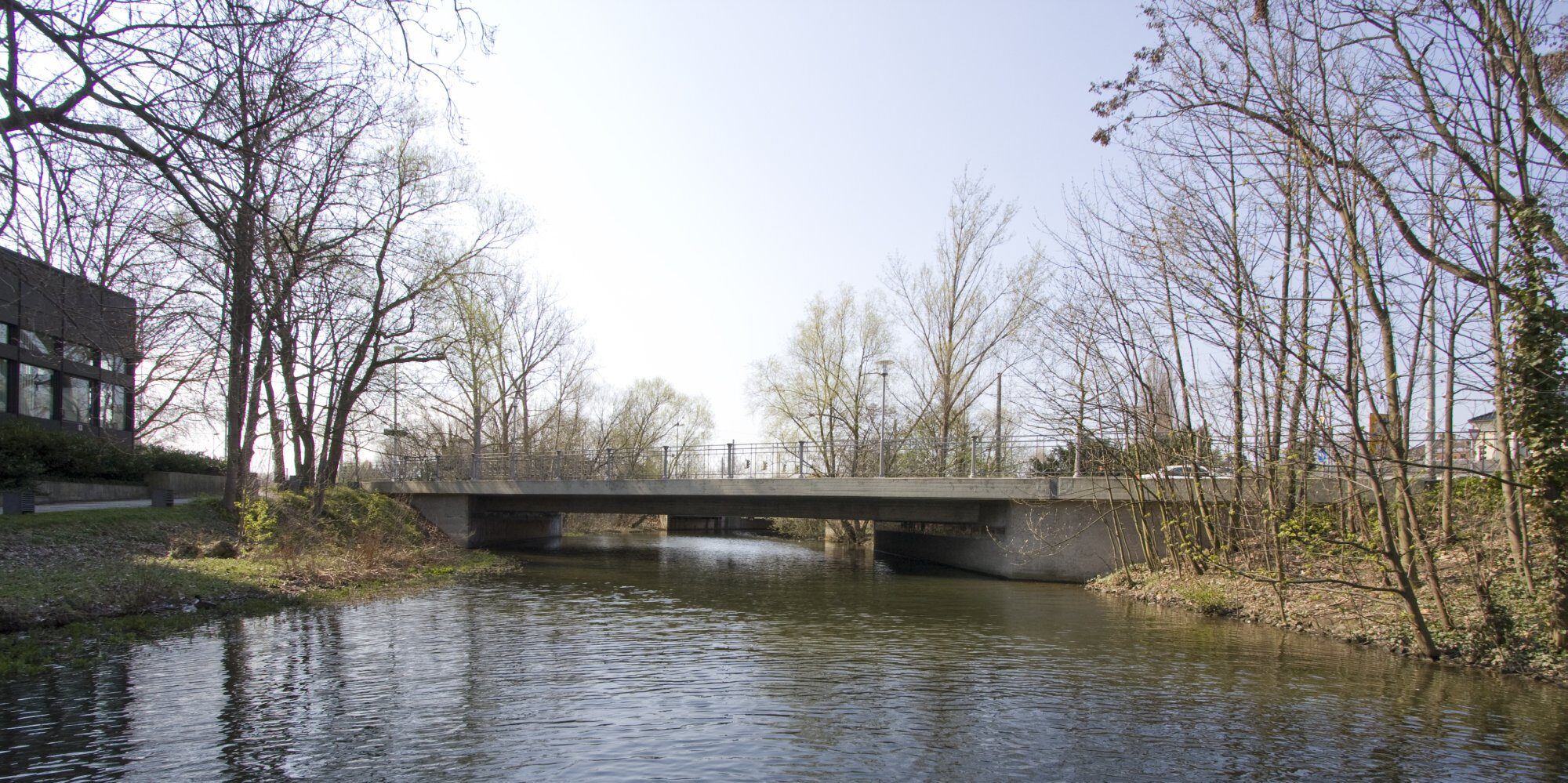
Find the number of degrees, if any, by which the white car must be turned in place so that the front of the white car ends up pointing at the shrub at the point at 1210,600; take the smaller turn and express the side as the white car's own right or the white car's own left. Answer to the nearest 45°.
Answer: approximately 90° to the white car's own left

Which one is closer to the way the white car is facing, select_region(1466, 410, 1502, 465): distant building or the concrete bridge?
the concrete bridge

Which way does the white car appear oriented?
to the viewer's left

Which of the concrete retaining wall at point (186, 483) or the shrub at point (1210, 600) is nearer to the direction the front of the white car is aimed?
the concrete retaining wall
